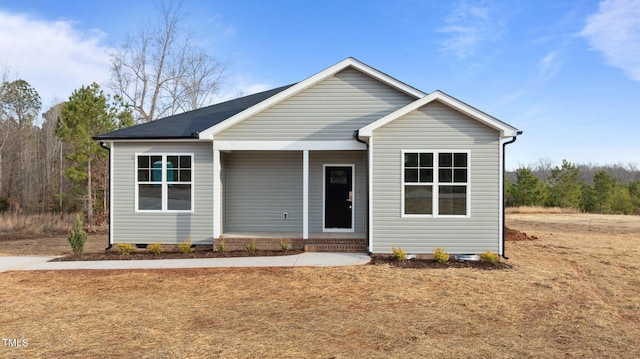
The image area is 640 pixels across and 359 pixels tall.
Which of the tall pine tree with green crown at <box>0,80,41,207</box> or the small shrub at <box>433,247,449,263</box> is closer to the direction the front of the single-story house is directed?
the small shrub

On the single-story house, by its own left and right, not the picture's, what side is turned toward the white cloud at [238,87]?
back

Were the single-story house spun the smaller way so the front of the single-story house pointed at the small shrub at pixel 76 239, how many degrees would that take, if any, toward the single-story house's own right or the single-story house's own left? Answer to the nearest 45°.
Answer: approximately 90° to the single-story house's own right

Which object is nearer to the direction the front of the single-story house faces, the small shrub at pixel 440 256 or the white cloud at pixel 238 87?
the small shrub

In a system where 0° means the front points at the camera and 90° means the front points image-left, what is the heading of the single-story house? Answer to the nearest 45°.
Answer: approximately 0°

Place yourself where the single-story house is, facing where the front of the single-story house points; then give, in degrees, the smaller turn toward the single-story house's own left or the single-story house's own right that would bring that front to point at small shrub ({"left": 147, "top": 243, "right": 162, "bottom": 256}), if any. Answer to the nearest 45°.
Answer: approximately 90° to the single-story house's own right

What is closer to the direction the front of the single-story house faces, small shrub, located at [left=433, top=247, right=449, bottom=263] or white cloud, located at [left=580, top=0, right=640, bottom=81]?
the small shrub
